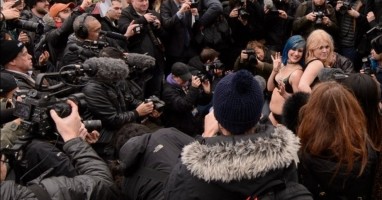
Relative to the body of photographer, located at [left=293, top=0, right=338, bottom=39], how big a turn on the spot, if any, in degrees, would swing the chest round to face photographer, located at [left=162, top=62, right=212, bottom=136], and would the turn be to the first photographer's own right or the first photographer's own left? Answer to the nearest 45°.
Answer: approximately 45° to the first photographer's own right

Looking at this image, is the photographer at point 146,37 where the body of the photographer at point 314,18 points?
no

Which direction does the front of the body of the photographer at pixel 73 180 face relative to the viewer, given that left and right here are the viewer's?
facing away from the viewer

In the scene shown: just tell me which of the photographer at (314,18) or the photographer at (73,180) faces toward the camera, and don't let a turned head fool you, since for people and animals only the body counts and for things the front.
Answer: the photographer at (314,18)

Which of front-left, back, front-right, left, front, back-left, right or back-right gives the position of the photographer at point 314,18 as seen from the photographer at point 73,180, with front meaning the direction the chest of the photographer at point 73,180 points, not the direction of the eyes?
front-right

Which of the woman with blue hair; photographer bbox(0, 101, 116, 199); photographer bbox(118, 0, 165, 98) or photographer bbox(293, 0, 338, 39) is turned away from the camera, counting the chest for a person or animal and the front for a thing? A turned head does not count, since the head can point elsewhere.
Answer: photographer bbox(0, 101, 116, 199)

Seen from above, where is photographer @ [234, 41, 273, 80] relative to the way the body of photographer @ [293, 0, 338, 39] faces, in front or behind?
in front

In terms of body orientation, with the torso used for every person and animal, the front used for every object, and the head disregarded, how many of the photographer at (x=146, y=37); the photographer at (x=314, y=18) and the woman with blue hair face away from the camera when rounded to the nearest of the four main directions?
0

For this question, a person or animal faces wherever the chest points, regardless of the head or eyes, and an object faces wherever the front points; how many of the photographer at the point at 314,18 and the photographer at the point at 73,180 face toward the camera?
1

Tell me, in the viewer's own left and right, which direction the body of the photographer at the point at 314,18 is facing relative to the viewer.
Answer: facing the viewer

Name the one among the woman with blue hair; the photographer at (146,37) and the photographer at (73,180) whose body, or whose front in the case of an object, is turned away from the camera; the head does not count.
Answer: the photographer at (73,180)

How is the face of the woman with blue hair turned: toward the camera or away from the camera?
toward the camera

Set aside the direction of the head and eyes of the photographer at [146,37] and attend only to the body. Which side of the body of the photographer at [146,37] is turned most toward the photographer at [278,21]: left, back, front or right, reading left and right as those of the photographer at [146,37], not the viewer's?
left

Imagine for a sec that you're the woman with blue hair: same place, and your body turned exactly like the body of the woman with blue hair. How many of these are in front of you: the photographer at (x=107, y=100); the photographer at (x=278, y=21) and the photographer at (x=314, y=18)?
1

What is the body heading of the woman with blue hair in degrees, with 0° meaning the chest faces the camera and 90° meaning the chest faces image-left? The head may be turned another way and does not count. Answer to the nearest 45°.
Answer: approximately 45°

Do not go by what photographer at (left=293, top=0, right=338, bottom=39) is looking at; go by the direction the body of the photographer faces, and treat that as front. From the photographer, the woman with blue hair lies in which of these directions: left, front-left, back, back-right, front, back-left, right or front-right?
front

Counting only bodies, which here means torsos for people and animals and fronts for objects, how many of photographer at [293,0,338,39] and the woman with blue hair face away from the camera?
0
